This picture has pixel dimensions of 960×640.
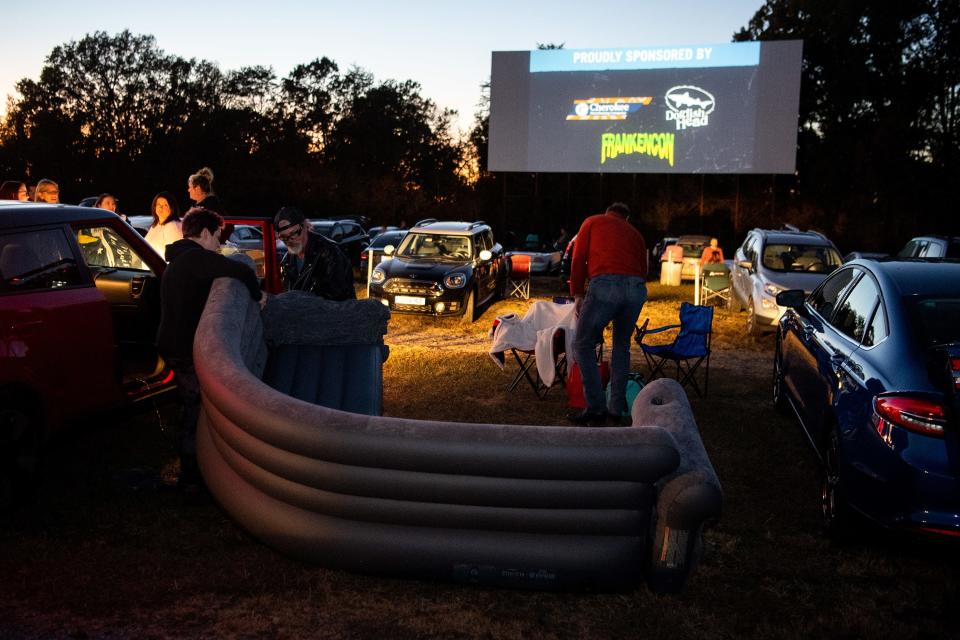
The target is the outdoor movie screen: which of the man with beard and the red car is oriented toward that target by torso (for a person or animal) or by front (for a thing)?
the red car

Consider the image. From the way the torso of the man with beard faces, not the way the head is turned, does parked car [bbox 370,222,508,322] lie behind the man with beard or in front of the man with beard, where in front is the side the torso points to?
behind

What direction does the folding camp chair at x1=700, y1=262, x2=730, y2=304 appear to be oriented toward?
away from the camera

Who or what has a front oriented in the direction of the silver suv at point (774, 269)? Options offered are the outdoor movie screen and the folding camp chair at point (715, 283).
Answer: the outdoor movie screen

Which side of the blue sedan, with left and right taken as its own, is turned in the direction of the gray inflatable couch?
left

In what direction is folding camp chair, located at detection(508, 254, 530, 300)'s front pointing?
away from the camera

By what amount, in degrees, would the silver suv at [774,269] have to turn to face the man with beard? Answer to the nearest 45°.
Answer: approximately 45° to its right

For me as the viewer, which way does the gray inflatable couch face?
facing away from the viewer and to the right of the viewer

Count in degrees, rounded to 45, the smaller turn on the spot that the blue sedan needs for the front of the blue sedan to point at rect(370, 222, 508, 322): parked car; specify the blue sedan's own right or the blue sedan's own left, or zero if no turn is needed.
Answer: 0° — it already faces it

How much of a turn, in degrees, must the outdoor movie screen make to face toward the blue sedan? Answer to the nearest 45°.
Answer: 0° — it already faces it

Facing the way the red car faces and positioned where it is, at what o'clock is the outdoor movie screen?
The outdoor movie screen is roughly at 12 o'clock from the red car.

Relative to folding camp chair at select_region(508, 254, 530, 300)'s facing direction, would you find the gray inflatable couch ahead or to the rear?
to the rear

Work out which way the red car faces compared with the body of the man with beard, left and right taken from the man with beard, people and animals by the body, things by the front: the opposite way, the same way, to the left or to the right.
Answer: the opposite way

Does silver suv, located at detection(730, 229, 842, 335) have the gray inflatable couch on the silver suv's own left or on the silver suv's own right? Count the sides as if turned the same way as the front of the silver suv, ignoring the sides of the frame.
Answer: on the silver suv's own right
